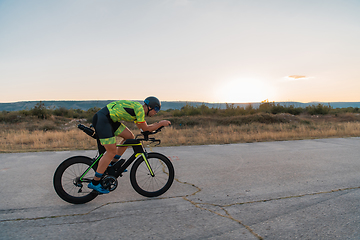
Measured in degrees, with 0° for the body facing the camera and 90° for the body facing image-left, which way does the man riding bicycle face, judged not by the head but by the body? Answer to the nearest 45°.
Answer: approximately 270°

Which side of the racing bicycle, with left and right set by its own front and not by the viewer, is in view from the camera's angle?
right
